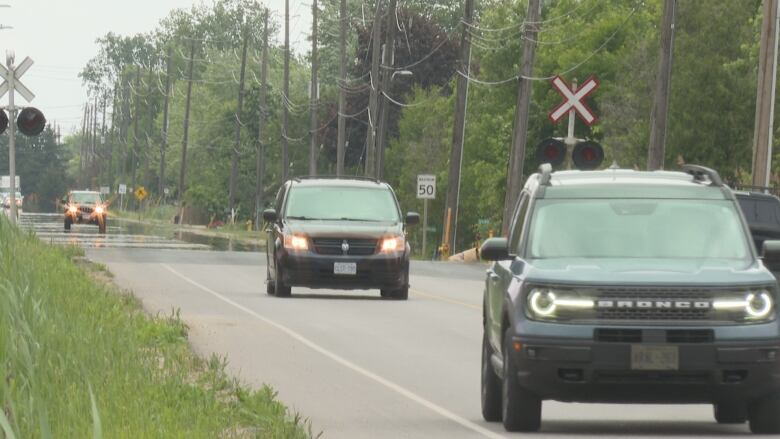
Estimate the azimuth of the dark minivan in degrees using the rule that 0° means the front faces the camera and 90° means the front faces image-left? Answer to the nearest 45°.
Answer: approximately 0°

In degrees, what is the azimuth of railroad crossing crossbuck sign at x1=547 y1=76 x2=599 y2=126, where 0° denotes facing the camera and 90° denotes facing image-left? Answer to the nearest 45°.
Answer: approximately 0°

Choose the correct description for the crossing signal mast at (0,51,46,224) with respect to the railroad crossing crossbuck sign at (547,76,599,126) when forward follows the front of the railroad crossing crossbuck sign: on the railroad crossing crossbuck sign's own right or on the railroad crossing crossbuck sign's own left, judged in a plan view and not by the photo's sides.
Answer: on the railroad crossing crossbuck sign's own right

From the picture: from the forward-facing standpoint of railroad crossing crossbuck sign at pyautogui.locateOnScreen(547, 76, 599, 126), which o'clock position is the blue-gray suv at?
The blue-gray suv is roughly at 12 o'clock from the railroad crossing crossbuck sign.
